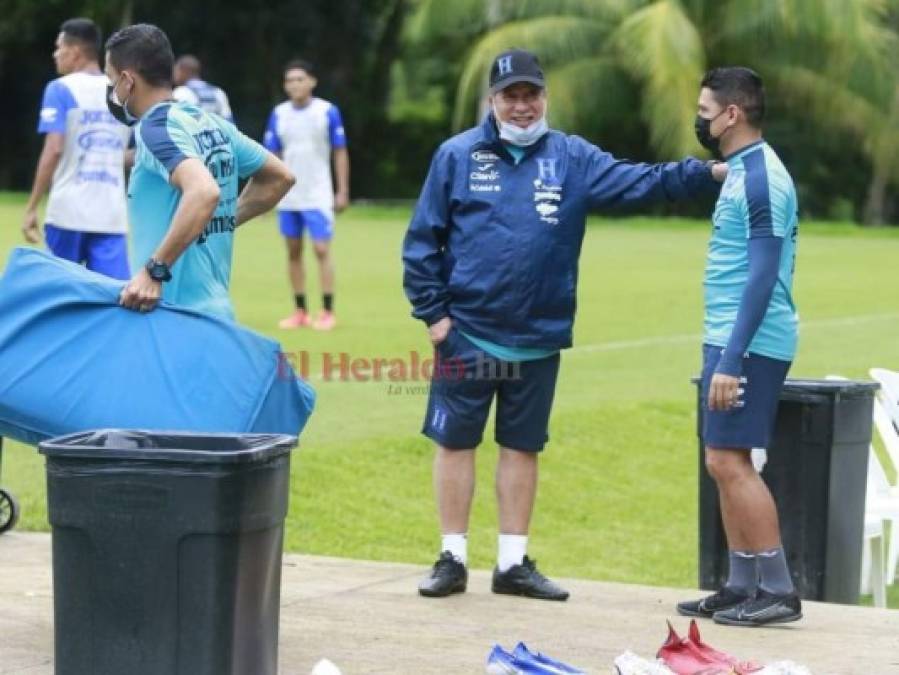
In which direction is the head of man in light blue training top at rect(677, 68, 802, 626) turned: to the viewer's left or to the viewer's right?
to the viewer's left

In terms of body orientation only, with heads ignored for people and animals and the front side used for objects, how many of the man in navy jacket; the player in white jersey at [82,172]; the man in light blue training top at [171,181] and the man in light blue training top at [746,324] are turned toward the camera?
1

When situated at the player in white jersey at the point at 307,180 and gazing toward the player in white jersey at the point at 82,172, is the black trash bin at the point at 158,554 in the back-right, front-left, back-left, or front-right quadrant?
front-left

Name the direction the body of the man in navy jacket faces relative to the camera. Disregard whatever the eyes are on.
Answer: toward the camera

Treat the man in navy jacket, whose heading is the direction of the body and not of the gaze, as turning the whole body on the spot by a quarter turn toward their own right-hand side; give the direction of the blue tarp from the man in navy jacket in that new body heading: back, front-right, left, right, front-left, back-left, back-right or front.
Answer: front-left

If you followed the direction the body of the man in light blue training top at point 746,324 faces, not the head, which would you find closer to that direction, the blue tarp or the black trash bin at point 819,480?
the blue tarp

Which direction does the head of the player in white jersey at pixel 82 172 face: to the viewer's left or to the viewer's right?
to the viewer's left

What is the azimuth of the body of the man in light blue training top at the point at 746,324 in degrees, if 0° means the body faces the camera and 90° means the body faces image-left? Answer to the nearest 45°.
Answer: approximately 90°

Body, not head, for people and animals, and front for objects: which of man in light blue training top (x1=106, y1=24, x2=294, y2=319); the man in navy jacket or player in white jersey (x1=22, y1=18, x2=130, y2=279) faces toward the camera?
the man in navy jacket

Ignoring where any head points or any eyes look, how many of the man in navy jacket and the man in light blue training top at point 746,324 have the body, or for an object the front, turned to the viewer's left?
1
